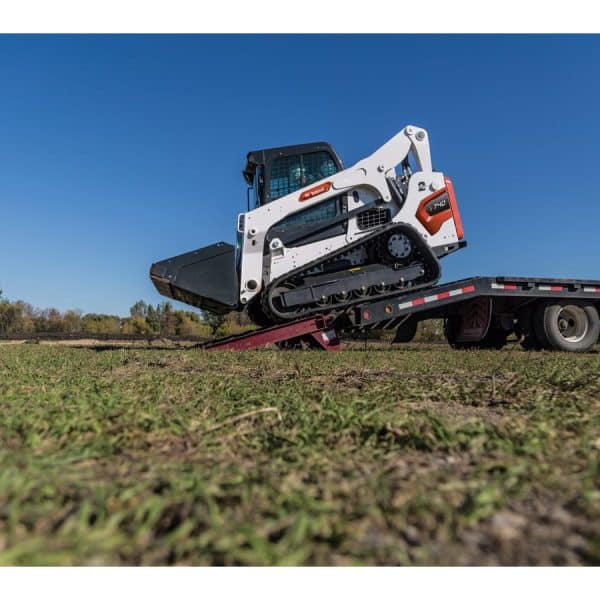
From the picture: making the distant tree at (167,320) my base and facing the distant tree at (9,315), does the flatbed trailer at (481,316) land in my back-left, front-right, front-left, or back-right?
back-left

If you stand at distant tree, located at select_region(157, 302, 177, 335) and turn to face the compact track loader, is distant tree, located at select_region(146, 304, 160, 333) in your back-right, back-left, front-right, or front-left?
back-right

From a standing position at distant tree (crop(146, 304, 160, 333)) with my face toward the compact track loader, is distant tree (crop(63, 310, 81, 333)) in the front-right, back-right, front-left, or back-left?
back-right

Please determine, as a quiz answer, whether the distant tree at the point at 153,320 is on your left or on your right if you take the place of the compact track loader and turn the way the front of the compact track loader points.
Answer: on your right

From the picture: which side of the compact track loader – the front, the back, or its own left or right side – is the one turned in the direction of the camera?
left

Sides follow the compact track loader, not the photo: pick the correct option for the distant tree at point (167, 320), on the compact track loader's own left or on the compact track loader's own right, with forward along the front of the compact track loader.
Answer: on the compact track loader's own right

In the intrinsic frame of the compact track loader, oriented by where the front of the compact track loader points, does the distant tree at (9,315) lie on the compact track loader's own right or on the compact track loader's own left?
on the compact track loader's own right
